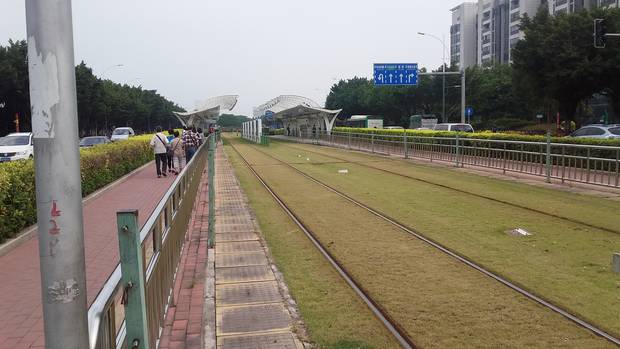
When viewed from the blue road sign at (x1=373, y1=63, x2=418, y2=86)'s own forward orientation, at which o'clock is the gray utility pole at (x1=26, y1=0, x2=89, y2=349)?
The gray utility pole is roughly at 12 o'clock from the blue road sign.

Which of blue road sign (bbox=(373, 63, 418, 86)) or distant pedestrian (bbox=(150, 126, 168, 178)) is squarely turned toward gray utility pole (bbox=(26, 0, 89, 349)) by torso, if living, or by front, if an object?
the blue road sign

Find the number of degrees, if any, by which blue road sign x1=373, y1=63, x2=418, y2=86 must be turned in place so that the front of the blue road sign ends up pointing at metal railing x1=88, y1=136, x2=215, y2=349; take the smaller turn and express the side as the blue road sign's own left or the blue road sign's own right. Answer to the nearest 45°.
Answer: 0° — it already faces it

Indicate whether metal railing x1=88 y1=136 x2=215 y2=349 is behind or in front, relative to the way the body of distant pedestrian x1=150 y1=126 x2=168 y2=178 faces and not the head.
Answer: behind

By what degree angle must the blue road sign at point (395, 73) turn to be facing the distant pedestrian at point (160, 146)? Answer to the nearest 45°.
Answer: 0° — it already faces them

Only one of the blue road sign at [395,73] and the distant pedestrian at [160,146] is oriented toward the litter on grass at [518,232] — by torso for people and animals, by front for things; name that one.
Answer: the blue road sign

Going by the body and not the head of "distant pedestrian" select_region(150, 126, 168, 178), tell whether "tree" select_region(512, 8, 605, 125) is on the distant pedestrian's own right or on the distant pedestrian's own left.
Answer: on the distant pedestrian's own right

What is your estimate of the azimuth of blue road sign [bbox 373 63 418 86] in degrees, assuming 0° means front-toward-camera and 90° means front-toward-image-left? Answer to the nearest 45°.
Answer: approximately 0°

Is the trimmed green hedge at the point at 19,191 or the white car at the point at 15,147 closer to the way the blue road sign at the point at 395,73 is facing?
the trimmed green hedge

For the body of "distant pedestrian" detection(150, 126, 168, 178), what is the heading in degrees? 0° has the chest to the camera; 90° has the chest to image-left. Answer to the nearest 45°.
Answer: approximately 180°

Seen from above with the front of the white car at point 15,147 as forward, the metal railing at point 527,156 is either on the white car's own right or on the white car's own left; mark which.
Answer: on the white car's own left
